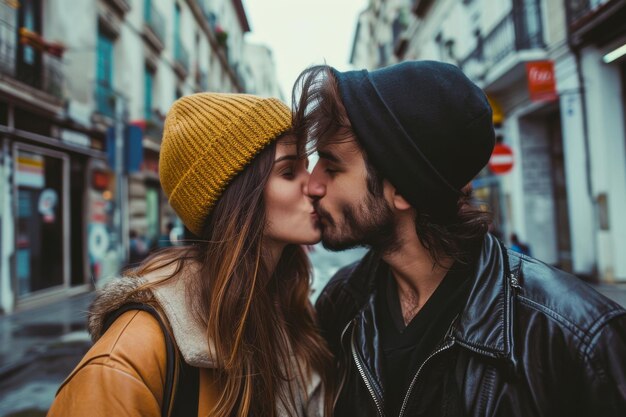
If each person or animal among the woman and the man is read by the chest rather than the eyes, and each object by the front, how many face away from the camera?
0

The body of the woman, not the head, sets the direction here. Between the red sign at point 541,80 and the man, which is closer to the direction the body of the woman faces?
the man

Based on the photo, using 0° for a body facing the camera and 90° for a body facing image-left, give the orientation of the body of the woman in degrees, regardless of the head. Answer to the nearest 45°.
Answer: approximately 315°

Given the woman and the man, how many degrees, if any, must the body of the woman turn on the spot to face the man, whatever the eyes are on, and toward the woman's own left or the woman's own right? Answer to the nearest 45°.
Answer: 0° — they already face them

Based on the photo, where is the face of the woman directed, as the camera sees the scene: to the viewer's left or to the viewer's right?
to the viewer's right

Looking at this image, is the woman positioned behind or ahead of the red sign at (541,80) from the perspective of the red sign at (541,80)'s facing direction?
ahead

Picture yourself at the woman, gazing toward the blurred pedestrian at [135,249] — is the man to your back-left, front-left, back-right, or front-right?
back-right

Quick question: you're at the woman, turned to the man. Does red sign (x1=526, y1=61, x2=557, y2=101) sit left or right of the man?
left

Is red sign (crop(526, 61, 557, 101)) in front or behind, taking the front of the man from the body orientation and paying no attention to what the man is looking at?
behind
